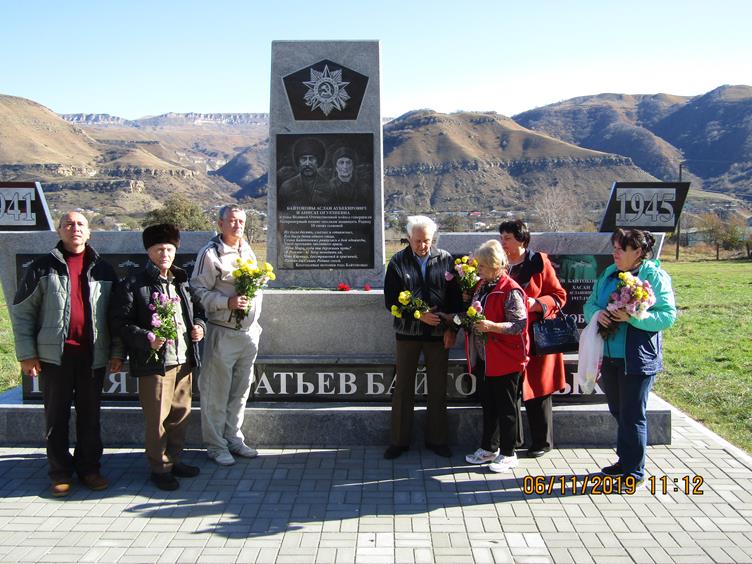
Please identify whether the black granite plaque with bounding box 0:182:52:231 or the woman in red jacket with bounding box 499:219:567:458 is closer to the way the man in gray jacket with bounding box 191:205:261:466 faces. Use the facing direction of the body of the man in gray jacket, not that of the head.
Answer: the woman in red jacket

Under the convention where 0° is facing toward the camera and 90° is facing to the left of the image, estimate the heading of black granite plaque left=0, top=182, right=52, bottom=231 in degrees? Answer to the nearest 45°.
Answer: approximately 0°

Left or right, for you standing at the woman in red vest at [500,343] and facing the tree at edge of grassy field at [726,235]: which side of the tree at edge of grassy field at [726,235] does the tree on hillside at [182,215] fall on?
left

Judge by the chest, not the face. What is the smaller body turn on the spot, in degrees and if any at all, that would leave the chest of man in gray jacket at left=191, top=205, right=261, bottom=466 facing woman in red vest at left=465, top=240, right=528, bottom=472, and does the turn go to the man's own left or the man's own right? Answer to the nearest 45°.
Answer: approximately 45° to the man's own left

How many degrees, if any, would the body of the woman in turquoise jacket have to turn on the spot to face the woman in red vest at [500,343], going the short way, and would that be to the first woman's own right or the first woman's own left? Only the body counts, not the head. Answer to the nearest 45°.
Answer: approximately 45° to the first woman's own right

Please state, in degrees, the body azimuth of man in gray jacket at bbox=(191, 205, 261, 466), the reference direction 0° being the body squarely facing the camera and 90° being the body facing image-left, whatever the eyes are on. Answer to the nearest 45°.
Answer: approximately 315°

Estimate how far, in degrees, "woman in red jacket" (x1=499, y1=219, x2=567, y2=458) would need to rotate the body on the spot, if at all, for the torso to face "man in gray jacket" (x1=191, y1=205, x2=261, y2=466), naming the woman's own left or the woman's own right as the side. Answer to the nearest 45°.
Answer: approximately 45° to the woman's own right

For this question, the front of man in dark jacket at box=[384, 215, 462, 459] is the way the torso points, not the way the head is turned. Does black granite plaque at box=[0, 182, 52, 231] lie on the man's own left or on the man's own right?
on the man's own right
